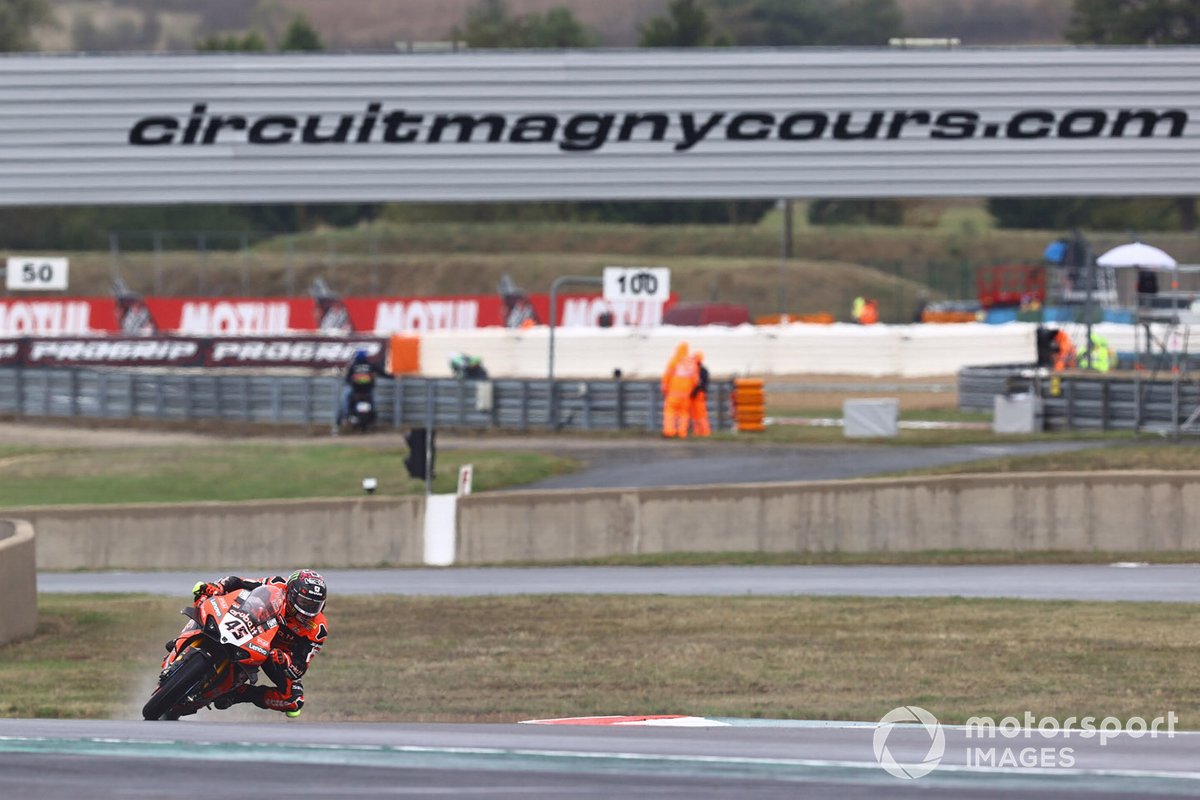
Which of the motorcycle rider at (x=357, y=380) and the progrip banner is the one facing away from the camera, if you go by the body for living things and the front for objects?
the motorcycle rider

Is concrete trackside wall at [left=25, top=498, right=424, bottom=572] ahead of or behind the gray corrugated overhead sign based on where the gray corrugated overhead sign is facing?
ahead

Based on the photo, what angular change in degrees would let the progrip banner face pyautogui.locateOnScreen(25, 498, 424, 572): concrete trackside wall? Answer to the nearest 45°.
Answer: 0° — it already faces it

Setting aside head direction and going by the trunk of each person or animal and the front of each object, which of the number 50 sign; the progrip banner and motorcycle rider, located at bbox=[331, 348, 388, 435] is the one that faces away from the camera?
the motorcycle rider

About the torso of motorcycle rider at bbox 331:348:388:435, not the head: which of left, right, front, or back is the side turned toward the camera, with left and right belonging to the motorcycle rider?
back

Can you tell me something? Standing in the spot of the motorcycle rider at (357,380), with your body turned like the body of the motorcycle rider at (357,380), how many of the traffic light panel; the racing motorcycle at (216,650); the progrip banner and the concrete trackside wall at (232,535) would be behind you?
3
